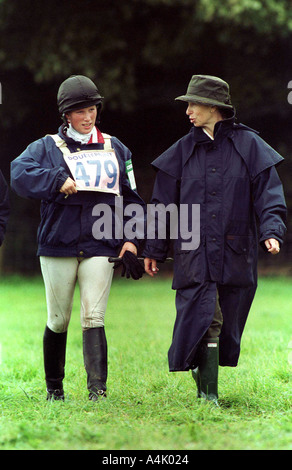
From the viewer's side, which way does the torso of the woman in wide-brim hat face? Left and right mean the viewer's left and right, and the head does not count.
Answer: facing the viewer

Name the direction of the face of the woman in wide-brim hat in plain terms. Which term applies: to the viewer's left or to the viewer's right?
to the viewer's left
